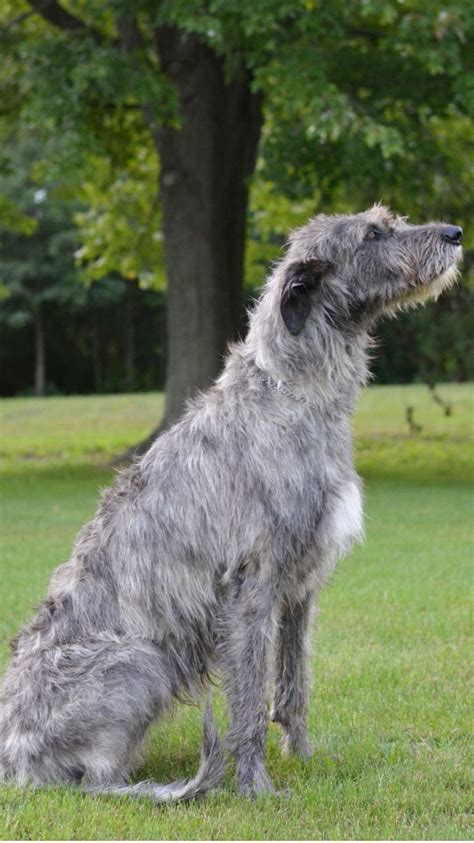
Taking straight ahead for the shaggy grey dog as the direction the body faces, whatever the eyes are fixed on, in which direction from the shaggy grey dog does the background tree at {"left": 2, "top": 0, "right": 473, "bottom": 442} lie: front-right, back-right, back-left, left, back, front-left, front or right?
left

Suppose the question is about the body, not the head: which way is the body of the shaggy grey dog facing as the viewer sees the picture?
to the viewer's right

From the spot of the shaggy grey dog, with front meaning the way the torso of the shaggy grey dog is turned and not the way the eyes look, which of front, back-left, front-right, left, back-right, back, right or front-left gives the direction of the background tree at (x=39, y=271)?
left
